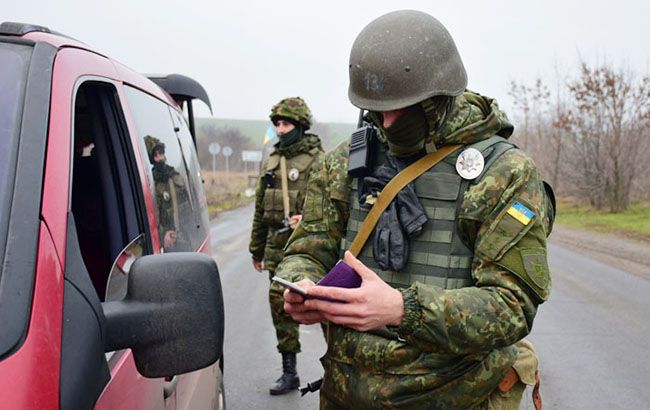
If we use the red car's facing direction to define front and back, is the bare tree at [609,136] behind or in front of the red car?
behind

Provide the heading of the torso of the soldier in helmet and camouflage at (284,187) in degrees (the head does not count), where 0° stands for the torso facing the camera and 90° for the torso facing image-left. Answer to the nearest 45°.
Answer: approximately 45°

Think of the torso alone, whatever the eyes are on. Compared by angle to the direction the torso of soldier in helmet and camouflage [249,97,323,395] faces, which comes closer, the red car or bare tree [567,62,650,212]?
the red car

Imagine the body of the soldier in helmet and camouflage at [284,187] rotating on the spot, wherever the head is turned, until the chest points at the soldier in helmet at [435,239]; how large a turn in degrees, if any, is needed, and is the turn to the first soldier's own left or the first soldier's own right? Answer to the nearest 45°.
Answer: approximately 45° to the first soldier's own left

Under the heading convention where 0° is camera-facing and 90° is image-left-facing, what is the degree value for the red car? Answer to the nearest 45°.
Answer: approximately 45°

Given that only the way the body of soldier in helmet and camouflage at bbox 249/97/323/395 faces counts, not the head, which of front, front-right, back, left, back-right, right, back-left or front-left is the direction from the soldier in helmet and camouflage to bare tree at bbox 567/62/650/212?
back

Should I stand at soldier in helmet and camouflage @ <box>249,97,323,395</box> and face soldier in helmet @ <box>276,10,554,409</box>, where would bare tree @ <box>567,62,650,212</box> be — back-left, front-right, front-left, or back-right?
back-left
